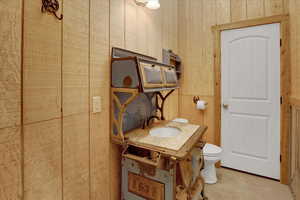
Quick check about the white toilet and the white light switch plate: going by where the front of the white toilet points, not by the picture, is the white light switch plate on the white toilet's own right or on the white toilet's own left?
on the white toilet's own right
